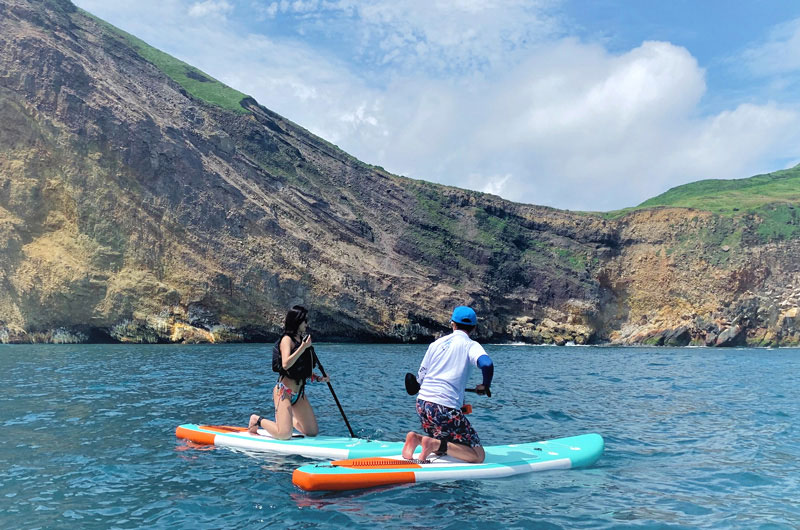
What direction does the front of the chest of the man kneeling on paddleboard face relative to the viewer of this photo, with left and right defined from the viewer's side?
facing away from the viewer and to the right of the viewer

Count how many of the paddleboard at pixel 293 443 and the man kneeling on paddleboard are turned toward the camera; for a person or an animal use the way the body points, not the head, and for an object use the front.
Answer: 0

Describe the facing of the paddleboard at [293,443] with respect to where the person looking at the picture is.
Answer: facing to the right of the viewer

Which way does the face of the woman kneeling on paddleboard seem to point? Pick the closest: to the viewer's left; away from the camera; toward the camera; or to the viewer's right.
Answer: to the viewer's right

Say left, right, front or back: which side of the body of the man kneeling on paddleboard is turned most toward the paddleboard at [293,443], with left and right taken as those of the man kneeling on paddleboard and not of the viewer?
left

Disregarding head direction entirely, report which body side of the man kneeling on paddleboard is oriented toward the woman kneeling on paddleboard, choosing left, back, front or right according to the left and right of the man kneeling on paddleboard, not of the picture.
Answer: left
